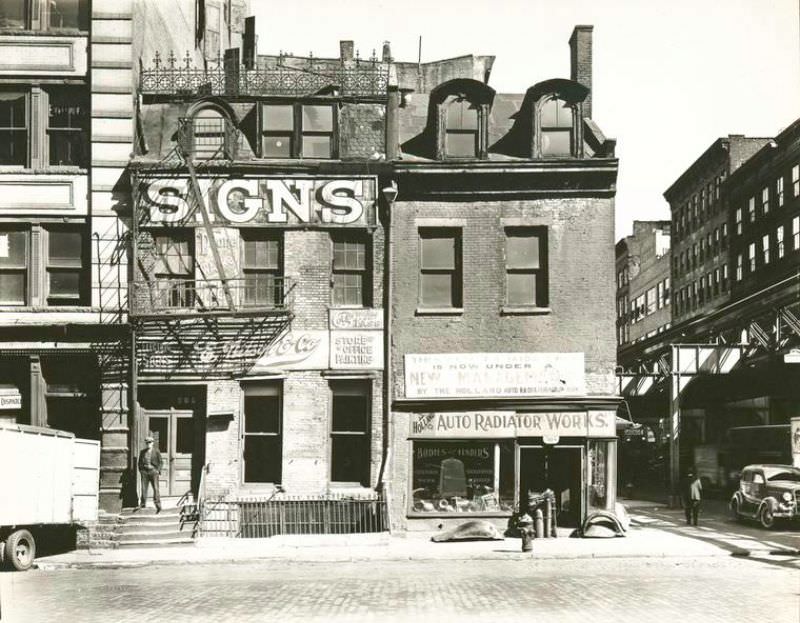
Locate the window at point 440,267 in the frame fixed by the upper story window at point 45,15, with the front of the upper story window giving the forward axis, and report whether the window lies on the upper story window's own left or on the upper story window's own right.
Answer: on the upper story window's own left

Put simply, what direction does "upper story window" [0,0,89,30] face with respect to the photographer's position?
facing the viewer

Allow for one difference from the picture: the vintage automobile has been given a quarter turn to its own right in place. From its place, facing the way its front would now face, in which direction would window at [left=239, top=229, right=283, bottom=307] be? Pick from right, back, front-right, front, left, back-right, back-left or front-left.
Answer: front

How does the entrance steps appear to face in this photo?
toward the camera

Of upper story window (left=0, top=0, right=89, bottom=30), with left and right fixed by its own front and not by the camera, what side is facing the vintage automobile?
left
